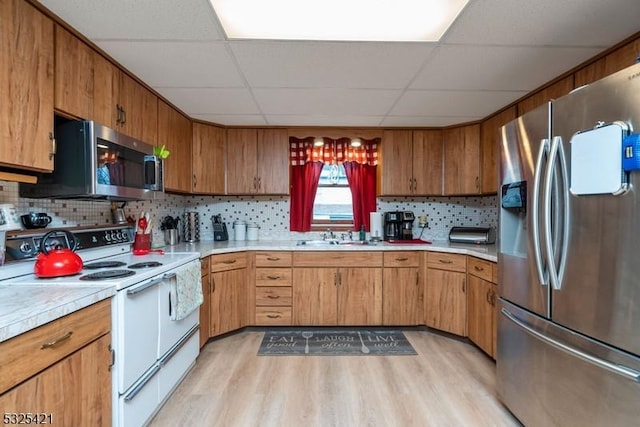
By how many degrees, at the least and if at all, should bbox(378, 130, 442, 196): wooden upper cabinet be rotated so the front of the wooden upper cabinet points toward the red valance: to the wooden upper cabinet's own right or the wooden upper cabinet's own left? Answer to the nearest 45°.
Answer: approximately 90° to the wooden upper cabinet's own right

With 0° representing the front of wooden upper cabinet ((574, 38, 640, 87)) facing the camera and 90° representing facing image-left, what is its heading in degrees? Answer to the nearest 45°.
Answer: approximately 45°

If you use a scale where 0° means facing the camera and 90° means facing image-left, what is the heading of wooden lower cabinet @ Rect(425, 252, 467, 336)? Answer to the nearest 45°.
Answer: approximately 45°

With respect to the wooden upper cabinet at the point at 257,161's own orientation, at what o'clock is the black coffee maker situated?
The black coffee maker is roughly at 9 o'clock from the wooden upper cabinet.

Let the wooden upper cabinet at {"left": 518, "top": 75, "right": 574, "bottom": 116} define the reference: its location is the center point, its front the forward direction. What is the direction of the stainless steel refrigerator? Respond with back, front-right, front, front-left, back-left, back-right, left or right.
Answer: front-left

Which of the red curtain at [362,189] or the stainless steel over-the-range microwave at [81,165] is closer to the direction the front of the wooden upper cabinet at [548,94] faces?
the stainless steel over-the-range microwave

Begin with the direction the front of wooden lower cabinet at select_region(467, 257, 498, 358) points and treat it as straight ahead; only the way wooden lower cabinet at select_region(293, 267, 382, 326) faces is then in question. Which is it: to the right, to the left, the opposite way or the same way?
to the left

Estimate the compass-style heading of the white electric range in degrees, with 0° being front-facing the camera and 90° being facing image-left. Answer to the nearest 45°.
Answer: approximately 315°
